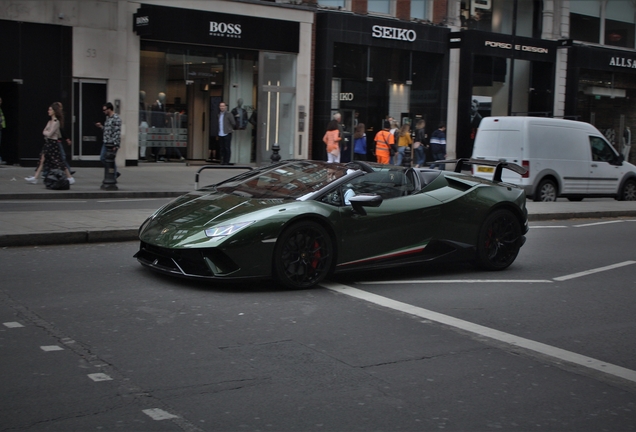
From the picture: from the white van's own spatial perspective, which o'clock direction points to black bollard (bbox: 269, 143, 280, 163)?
The black bollard is roughly at 7 o'clock from the white van.

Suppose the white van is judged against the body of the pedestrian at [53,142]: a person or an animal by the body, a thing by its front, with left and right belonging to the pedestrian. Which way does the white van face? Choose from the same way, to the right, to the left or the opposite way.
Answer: the opposite way

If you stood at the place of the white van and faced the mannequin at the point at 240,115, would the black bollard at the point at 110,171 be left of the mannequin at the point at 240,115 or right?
left

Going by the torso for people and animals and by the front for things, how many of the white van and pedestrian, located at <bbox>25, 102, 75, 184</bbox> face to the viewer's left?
1

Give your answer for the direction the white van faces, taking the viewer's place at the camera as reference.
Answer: facing away from the viewer and to the right of the viewer

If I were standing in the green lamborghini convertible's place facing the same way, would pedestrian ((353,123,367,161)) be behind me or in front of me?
behind

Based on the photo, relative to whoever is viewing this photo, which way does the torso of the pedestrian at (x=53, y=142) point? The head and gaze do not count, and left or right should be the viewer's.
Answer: facing to the left of the viewer

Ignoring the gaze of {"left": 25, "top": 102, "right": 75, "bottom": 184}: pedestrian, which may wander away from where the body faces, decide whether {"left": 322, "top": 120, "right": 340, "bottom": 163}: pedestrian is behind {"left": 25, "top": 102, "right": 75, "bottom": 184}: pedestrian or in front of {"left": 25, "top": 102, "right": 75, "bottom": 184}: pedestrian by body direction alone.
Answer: behind

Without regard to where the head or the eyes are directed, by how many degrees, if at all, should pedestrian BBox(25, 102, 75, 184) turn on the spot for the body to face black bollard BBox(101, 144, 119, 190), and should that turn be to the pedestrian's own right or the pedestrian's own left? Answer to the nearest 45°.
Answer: approximately 180°

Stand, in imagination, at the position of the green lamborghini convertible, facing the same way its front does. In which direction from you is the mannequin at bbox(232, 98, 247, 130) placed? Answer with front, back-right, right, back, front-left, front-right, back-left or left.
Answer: back-right

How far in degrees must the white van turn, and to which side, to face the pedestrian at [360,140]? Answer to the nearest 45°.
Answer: approximately 135° to its left

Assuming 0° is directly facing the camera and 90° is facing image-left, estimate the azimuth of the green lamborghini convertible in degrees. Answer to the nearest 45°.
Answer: approximately 45°
